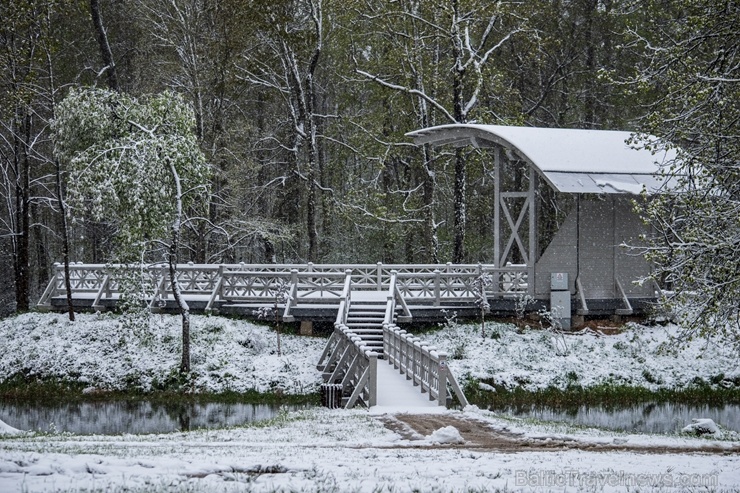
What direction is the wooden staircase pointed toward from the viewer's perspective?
toward the camera

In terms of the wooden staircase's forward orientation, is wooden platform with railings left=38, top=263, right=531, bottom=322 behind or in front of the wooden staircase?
behind
